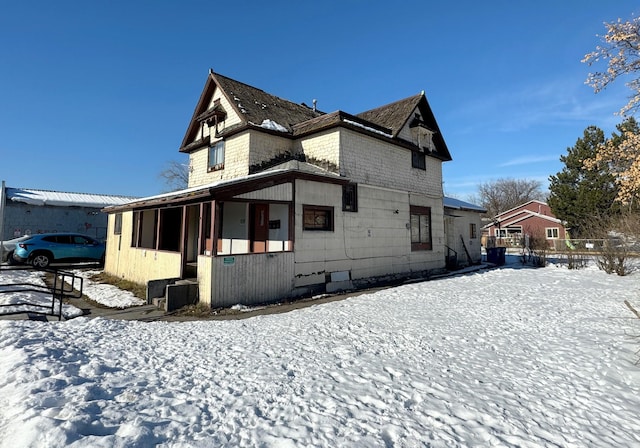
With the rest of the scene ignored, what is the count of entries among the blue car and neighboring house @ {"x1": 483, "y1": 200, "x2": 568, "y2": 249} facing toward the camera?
1

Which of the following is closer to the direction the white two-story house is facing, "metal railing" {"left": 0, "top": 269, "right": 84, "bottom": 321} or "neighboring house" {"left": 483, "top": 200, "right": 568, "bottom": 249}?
the metal railing

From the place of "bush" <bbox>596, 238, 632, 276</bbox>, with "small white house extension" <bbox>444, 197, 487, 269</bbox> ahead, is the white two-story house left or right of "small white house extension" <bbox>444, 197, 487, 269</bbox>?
left

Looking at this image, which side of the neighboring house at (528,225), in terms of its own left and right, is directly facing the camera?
front

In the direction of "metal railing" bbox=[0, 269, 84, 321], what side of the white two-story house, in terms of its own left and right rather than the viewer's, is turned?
front

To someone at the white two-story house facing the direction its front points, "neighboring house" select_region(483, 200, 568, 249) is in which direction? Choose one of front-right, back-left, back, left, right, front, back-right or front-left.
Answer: back

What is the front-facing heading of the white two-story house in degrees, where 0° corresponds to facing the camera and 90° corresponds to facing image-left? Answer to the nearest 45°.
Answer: approximately 45°

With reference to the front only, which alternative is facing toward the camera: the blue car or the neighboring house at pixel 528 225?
the neighboring house
